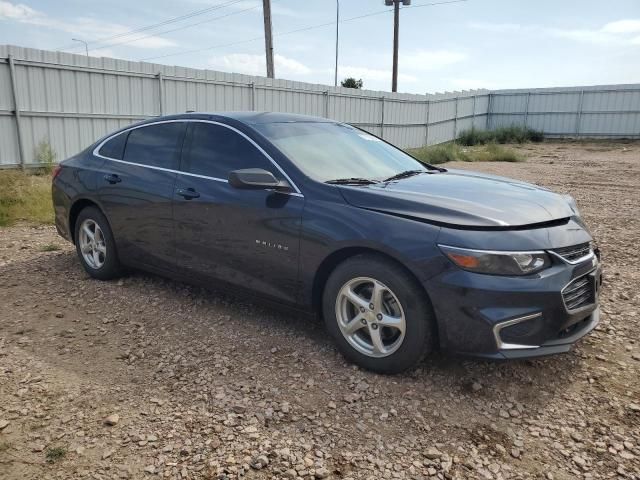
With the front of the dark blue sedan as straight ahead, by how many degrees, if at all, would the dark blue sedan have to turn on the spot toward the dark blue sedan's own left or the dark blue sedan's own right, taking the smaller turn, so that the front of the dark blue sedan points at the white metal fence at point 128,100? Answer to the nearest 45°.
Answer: approximately 180°

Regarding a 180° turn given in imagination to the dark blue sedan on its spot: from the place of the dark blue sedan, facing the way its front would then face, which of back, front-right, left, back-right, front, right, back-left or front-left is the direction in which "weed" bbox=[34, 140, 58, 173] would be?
front

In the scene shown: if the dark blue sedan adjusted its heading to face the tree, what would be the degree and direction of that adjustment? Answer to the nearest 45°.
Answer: approximately 135° to its left

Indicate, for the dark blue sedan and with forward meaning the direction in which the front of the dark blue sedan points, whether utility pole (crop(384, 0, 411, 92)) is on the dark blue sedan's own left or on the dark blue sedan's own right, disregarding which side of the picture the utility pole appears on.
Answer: on the dark blue sedan's own left

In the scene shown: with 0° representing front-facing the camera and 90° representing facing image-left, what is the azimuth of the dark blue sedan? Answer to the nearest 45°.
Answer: approximately 315°

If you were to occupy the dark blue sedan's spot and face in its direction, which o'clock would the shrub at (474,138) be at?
The shrub is roughly at 8 o'clock from the dark blue sedan.

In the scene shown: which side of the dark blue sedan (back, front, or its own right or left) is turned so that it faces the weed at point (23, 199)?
back

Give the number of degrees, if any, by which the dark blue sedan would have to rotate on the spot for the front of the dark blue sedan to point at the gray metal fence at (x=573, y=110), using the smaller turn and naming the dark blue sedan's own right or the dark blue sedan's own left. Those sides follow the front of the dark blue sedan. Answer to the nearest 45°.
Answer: approximately 90° to the dark blue sedan's own left

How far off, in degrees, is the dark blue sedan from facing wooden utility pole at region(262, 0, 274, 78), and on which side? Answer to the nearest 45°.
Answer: approximately 135° to its left
